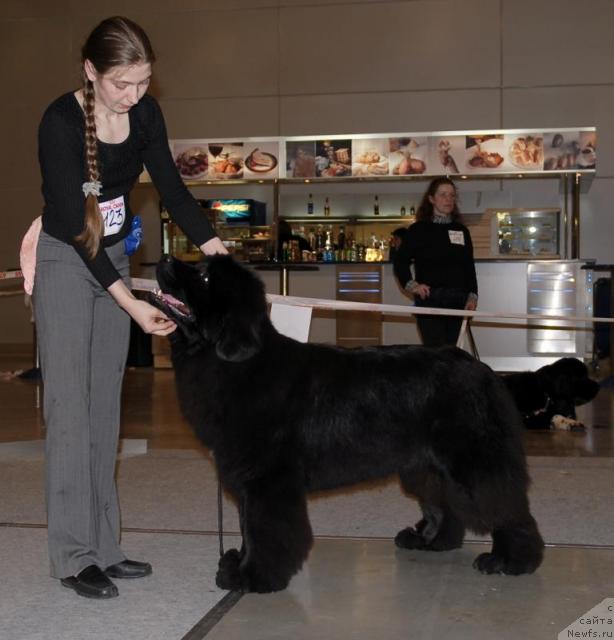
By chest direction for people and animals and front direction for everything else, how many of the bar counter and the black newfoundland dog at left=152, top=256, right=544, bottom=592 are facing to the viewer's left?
1

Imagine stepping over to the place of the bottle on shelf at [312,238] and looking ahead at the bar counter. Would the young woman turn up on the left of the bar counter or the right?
right

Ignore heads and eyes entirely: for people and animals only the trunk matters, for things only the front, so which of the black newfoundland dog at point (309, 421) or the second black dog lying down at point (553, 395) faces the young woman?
the black newfoundland dog

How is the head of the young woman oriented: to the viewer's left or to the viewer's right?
to the viewer's right

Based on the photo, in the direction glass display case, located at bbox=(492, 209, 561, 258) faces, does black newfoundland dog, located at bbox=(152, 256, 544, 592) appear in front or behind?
in front

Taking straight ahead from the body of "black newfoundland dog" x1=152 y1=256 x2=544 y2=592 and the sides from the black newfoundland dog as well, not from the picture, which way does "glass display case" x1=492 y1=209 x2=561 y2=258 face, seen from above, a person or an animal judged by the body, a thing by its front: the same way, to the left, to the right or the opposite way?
to the left

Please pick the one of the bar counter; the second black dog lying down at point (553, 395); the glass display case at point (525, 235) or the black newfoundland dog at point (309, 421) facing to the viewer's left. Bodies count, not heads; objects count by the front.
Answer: the black newfoundland dog

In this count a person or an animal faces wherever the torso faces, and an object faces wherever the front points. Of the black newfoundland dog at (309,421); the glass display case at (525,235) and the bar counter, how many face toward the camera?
2

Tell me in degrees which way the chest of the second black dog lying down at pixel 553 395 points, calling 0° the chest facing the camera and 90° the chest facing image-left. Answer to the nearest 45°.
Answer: approximately 270°

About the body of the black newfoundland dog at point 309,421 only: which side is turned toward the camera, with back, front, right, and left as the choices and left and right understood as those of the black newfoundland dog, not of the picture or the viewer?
left

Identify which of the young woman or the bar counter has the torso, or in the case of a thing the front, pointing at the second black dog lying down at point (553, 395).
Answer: the bar counter

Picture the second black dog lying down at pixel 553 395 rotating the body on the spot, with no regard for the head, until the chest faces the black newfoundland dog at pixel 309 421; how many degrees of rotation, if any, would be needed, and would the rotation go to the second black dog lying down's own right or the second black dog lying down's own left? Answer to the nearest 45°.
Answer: approximately 90° to the second black dog lying down's own right

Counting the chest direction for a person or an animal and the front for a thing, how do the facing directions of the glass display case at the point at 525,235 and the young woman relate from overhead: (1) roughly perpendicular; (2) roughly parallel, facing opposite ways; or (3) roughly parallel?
roughly perpendicular

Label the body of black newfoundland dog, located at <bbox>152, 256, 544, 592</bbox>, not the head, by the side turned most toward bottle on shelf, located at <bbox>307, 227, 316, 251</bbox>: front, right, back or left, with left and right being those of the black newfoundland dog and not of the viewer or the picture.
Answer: right

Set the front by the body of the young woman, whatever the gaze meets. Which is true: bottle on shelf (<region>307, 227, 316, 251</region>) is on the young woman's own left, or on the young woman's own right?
on the young woman's own left

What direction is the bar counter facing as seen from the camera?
toward the camera
